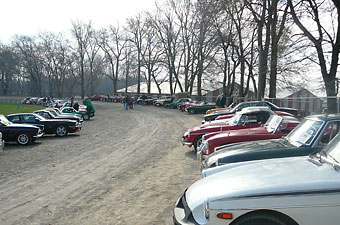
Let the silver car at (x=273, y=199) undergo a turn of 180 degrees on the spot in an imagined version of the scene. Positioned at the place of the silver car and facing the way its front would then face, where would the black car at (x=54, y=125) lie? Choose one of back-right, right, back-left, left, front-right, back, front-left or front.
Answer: back-left

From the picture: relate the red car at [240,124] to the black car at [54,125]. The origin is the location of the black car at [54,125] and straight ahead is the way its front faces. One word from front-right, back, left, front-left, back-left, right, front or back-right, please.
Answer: front-right

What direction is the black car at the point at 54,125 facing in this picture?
to the viewer's right

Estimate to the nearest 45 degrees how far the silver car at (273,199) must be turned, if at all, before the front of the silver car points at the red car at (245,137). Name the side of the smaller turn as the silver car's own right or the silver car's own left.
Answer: approximately 90° to the silver car's own right

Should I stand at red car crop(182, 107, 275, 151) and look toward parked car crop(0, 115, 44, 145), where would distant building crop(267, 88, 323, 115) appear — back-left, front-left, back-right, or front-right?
back-right

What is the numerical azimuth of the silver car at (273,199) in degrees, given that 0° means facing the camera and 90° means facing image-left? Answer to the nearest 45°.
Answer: approximately 90°

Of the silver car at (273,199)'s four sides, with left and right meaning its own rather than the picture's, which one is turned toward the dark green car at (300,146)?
right
